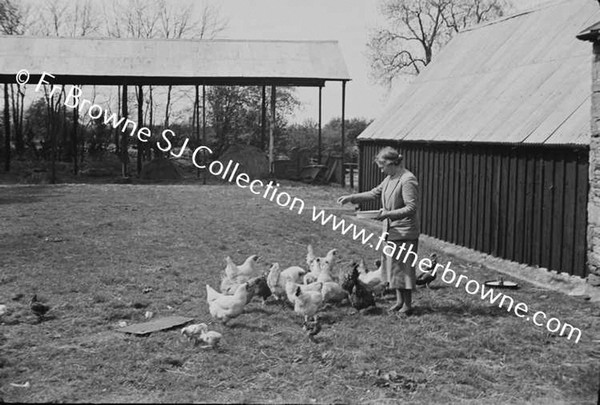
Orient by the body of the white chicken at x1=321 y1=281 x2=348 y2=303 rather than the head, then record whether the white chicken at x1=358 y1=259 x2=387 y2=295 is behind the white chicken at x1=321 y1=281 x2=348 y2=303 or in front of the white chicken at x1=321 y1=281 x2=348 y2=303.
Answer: in front

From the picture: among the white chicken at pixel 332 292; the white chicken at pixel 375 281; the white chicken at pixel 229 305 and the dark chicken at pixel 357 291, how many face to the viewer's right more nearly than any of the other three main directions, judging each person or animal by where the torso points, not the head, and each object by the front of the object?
2

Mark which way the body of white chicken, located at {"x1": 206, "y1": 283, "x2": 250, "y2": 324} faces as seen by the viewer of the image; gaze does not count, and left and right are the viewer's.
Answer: facing to the right of the viewer

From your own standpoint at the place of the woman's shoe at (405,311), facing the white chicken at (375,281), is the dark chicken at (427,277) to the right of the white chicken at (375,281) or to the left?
right

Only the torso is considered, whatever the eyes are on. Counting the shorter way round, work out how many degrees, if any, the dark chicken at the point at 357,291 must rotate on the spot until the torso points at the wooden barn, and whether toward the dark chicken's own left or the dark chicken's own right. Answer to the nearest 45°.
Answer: approximately 90° to the dark chicken's own right

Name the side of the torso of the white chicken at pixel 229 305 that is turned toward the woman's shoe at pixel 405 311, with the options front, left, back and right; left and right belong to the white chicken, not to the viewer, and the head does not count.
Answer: front

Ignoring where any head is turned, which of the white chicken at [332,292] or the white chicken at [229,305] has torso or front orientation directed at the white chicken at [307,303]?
the white chicken at [229,305]

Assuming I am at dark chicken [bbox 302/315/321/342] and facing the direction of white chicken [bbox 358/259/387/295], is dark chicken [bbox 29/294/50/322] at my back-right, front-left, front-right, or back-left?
back-left

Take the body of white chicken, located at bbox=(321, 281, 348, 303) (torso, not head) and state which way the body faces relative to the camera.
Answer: to the viewer's right
